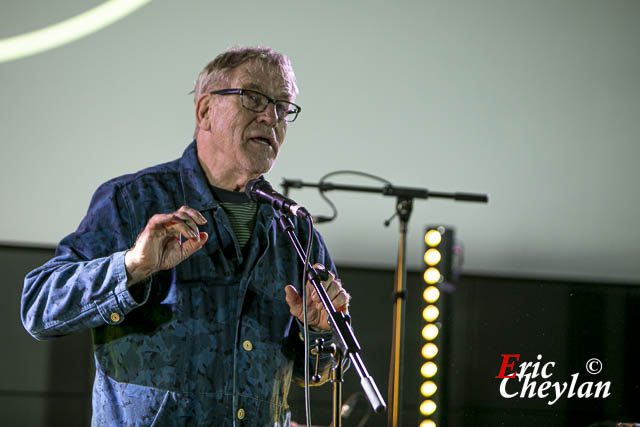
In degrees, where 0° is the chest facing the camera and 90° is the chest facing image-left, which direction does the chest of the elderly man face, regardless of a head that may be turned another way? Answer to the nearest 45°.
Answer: approximately 315°

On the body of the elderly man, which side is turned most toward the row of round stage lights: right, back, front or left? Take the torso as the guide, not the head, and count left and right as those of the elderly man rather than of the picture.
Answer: left

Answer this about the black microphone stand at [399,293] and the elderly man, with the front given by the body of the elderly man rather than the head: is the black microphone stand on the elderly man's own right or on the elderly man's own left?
on the elderly man's own left
